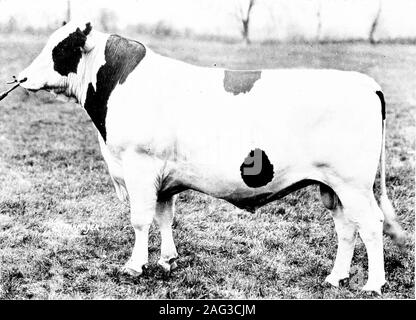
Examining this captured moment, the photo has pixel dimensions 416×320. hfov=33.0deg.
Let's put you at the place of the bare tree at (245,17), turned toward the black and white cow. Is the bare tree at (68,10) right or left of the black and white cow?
right

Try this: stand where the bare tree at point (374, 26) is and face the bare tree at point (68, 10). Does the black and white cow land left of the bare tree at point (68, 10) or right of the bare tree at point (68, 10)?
left

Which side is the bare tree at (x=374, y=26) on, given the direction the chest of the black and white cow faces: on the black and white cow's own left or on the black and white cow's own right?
on the black and white cow's own right

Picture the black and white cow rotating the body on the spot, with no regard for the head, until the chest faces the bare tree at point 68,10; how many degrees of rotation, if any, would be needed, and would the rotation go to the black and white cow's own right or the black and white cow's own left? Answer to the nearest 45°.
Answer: approximately 45° to the black and white cow's own right

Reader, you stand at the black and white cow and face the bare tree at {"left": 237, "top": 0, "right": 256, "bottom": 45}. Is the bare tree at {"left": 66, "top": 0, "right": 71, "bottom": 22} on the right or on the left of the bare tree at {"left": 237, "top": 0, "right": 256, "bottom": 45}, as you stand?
left

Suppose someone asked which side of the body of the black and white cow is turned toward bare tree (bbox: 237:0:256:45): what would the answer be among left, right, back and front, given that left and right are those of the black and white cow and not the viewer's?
right

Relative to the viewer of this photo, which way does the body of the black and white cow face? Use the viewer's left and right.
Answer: facing to the left of the viewer
